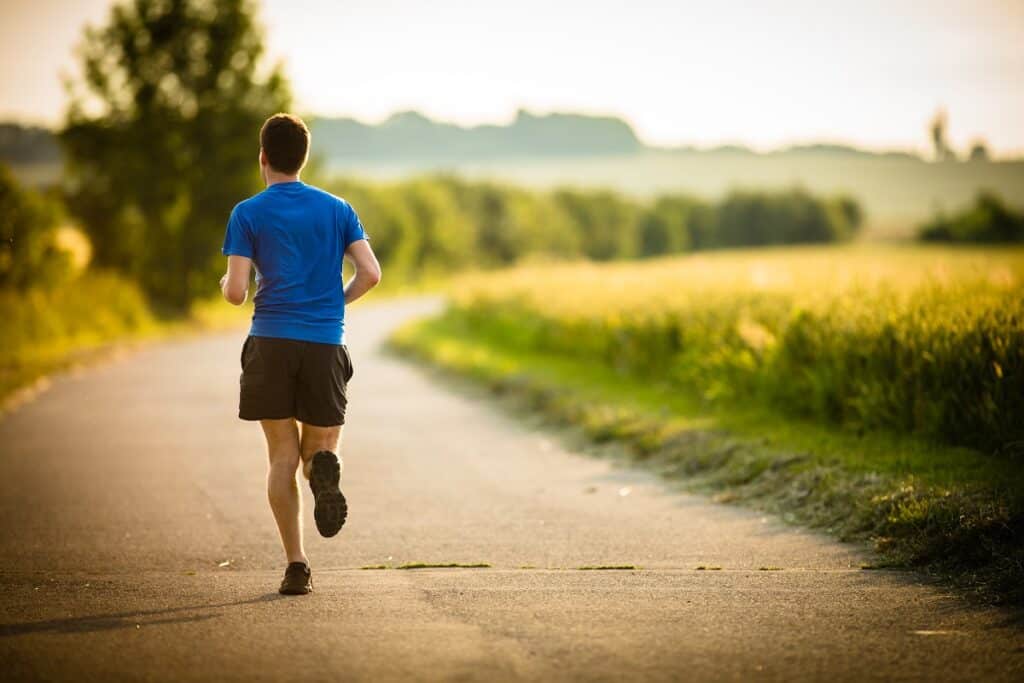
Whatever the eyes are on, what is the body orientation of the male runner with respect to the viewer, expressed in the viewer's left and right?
facing away from the viewer

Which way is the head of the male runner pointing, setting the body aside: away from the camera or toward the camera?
away from the camera
